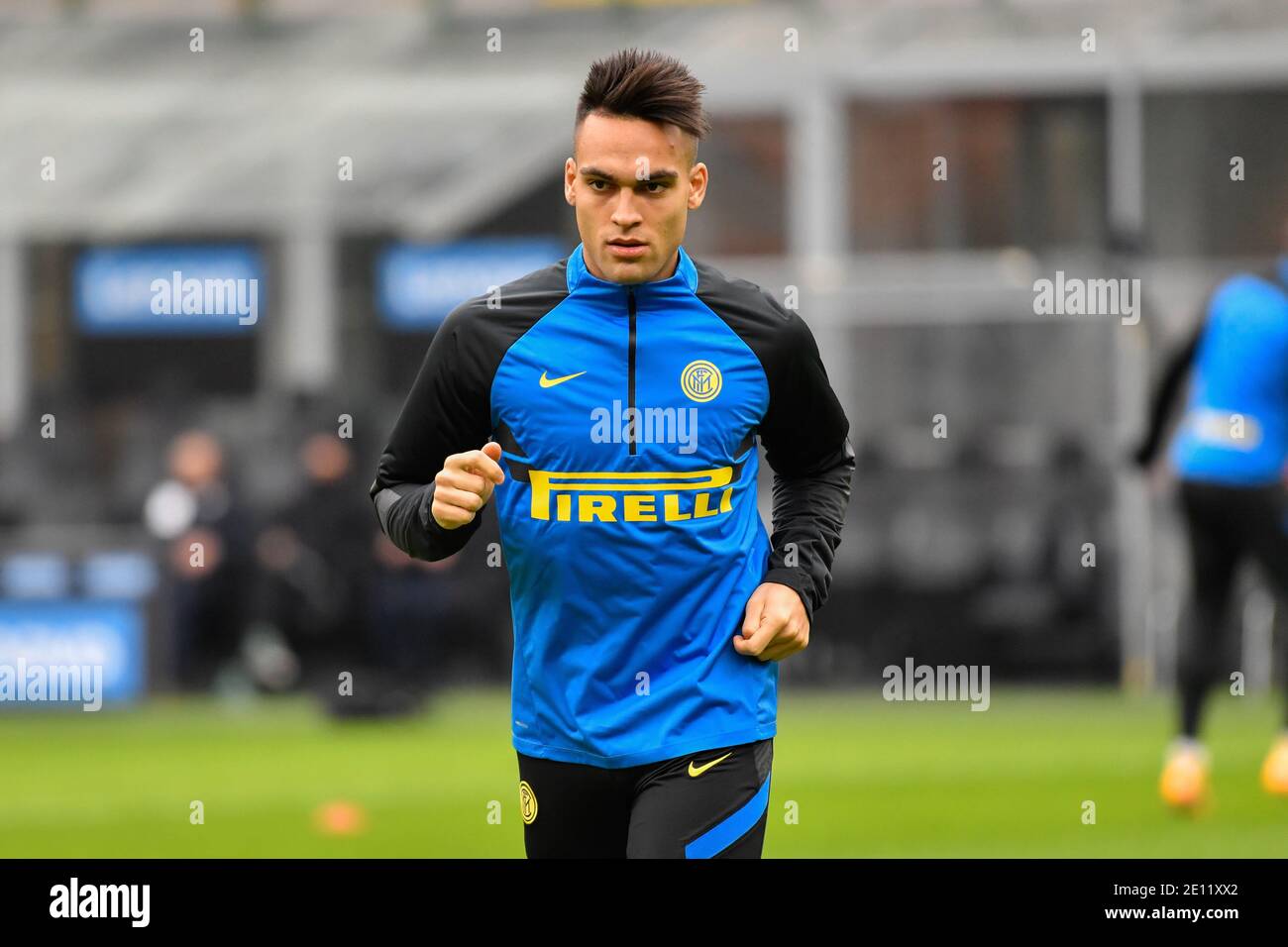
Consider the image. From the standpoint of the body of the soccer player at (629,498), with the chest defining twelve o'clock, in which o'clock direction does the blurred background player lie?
The blurred background player is roughly at 7 o'clock from the soccer player.

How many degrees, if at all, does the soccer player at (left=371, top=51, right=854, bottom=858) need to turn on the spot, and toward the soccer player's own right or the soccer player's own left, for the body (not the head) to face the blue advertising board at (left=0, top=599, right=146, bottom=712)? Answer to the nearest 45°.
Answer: approximately 180°

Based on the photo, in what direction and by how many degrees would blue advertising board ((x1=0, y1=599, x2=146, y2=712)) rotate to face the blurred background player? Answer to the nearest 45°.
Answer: approximately 45° to its left

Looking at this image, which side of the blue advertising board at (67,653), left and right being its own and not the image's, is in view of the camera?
front

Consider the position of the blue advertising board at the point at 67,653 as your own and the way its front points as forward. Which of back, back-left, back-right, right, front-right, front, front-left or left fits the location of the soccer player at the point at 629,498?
front

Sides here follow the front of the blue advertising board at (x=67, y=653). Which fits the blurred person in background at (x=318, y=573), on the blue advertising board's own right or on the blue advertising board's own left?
on the blue advertising board's own left

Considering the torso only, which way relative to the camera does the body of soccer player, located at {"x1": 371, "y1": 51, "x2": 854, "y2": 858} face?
toward the camera

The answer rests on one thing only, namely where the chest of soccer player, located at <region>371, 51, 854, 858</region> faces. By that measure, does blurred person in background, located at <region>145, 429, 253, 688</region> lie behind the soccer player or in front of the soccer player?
behind

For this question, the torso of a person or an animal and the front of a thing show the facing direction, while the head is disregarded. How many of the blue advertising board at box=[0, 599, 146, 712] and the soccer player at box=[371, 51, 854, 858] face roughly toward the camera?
2
